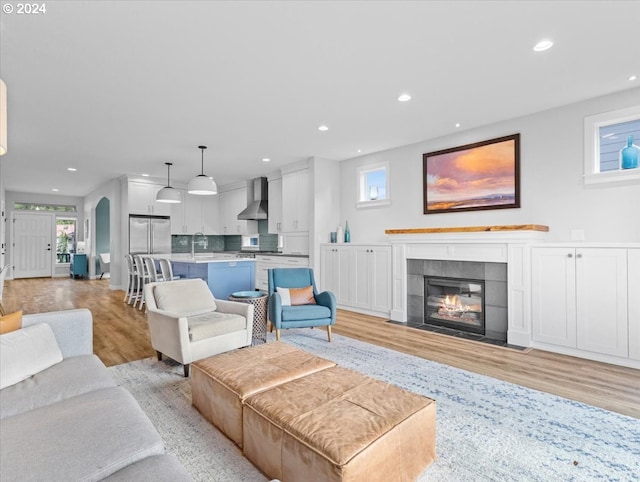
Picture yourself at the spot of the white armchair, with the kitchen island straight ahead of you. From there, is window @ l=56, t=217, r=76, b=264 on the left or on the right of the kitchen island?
left

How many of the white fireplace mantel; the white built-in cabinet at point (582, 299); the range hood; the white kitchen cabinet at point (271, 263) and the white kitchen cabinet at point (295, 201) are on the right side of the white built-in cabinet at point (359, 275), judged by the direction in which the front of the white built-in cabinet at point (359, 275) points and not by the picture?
3

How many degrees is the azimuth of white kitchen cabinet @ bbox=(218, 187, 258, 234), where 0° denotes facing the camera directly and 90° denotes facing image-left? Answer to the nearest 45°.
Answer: approximately 45°

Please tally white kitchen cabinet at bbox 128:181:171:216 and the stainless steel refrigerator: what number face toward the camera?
2

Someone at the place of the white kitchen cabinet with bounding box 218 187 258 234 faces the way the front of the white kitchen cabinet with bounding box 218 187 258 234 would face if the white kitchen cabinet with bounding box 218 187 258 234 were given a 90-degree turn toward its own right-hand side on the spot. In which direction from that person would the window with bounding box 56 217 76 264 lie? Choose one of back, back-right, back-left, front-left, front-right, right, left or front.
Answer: front

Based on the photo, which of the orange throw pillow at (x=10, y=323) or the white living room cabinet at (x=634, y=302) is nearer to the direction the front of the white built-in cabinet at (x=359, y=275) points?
the orange throw pillow

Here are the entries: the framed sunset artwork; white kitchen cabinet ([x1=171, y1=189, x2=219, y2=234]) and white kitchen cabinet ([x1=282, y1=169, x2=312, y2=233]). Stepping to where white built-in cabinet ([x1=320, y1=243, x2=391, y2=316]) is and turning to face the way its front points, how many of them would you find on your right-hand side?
2

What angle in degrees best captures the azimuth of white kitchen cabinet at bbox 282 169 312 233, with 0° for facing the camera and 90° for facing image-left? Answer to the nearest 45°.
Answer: approximately 45°

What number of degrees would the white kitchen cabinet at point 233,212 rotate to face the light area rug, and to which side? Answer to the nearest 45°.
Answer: approximately 45° to its left

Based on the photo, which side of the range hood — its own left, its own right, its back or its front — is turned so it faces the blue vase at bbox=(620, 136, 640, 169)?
left
